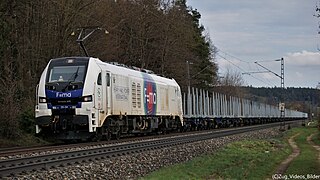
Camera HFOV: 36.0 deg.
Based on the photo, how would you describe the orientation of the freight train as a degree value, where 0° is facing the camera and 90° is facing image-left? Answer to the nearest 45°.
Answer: approximately 45°
